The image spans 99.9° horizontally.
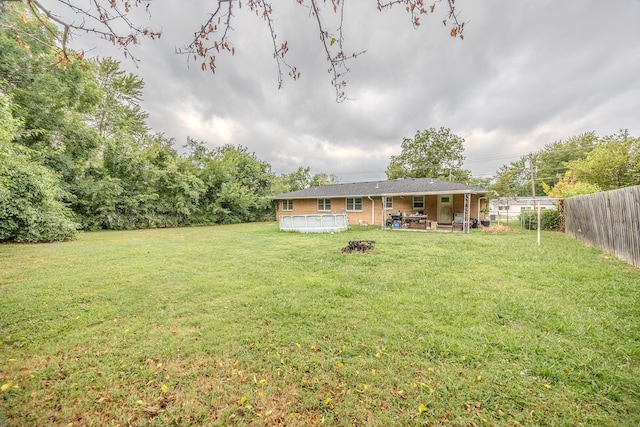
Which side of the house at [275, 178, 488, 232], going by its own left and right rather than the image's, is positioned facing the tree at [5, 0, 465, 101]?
back

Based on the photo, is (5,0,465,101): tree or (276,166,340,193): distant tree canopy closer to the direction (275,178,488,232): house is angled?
the distant tree canopy

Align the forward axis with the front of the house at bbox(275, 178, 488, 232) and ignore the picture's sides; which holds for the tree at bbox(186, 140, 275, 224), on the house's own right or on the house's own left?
on the house's own left

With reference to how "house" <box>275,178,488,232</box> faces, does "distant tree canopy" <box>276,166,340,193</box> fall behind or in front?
in front

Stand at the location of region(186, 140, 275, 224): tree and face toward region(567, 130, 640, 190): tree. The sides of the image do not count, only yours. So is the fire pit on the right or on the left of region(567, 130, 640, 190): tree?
right

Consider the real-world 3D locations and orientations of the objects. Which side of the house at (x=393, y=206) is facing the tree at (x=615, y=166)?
right

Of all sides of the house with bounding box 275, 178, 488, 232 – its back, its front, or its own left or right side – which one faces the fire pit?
back

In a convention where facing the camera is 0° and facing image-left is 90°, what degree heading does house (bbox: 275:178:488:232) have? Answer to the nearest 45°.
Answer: approximately 180°
